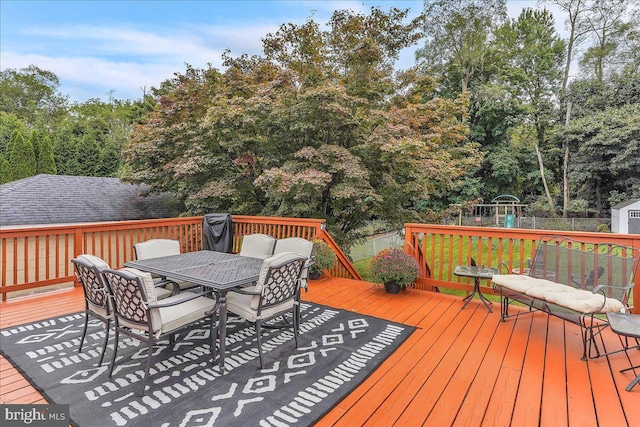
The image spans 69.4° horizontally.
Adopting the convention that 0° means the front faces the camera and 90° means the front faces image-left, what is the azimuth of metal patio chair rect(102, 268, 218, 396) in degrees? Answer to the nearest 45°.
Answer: approximately 225°

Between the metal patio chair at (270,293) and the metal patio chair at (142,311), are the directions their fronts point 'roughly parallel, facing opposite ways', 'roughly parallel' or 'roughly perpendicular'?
roughly perpendicular

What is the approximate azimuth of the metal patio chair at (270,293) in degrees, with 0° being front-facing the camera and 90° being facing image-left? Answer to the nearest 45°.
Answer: approximately 135°

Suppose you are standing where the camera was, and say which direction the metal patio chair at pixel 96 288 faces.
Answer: facing away from the viewer and to the right of the viewer

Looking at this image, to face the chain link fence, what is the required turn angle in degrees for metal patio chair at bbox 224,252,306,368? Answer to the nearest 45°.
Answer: approximately 90° to its right
